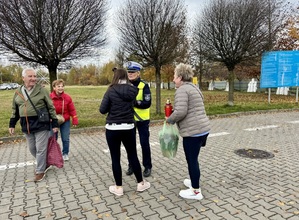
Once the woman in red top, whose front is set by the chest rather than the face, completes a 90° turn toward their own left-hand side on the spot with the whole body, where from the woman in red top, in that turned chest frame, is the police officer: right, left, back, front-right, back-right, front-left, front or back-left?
front-right

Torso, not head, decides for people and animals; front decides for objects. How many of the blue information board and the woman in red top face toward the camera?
2

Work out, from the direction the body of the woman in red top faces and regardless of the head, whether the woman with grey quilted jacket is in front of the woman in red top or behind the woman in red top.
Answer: in front

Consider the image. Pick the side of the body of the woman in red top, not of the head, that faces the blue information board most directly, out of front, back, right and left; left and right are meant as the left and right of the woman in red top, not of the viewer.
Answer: left

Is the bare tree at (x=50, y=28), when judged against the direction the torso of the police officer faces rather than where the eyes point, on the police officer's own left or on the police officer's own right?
on the police officer's own right

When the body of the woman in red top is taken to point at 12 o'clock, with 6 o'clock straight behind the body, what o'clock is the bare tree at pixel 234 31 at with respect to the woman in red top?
The bare tree is roughly at 8 o'clock from the woman in red top.

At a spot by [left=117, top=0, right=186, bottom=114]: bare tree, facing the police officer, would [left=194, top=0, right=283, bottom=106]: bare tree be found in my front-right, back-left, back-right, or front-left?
back-left

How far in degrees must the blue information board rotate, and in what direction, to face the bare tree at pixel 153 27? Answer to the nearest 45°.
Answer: approximately 45° to its right

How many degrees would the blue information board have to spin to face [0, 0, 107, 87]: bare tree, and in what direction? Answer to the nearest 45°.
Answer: approximately 45° to its right

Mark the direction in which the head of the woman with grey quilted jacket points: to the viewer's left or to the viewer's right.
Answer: to the viewer's left

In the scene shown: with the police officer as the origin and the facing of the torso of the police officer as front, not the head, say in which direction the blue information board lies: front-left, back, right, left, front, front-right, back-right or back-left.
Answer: back

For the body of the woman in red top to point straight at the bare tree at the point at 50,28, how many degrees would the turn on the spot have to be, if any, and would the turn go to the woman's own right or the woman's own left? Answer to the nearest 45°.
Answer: approximately 180°
